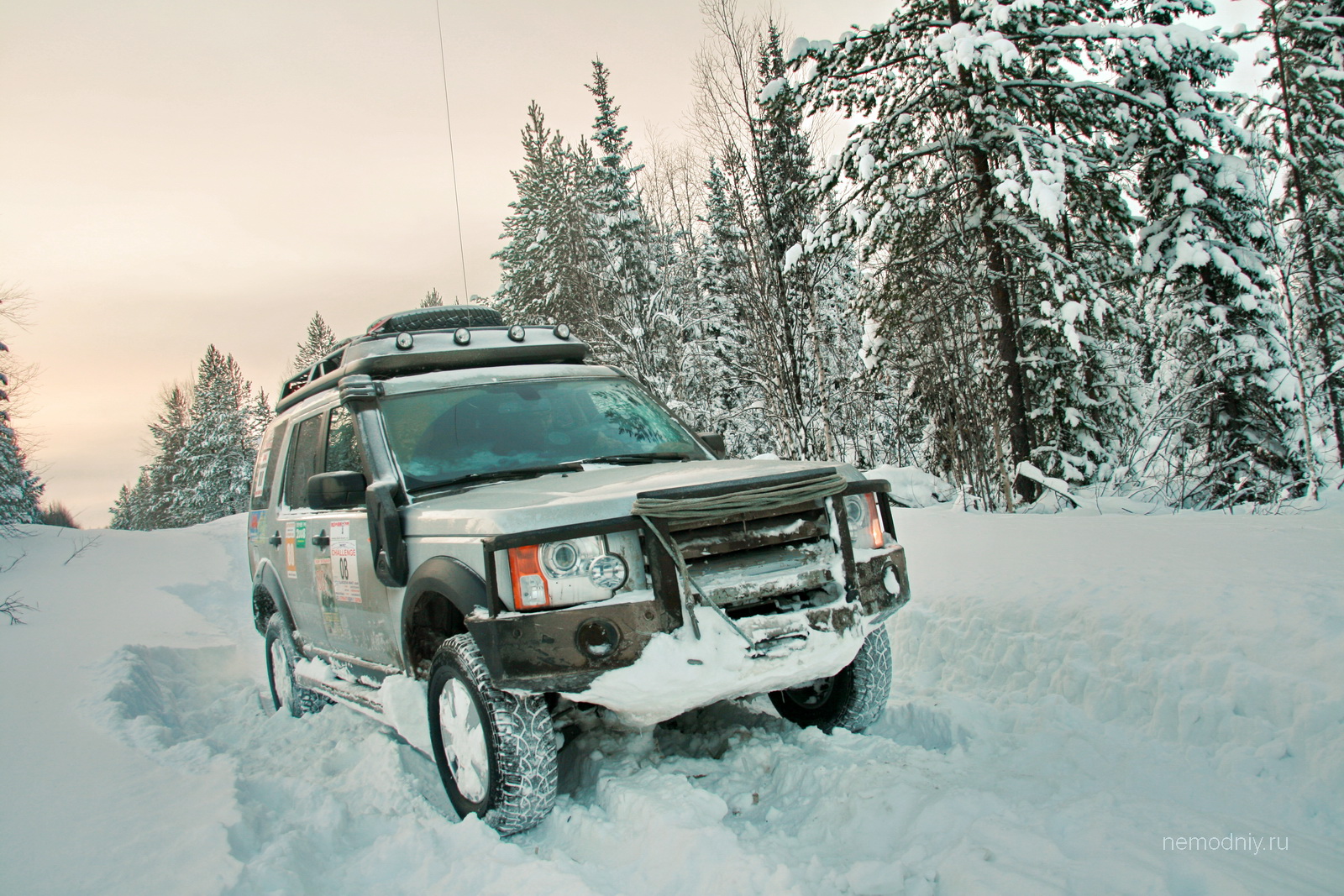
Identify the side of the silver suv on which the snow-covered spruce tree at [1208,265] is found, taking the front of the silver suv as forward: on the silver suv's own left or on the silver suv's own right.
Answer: on the silver suv's own left

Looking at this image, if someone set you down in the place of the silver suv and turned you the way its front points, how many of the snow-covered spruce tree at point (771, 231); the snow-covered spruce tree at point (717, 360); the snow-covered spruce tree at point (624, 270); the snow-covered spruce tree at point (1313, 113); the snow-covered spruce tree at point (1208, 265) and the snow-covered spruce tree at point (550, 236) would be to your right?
0

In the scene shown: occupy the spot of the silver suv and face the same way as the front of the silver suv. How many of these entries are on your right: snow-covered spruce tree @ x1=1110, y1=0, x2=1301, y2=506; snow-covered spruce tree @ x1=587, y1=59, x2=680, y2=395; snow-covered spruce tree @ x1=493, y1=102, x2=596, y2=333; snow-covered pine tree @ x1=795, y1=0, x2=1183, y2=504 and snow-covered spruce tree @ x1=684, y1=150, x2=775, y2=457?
0

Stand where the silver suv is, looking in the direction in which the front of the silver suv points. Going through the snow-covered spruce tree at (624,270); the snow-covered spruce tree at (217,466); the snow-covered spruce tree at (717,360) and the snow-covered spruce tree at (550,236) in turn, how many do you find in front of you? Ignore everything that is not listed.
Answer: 0

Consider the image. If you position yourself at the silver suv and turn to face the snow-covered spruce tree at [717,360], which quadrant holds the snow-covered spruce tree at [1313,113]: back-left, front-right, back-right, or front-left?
front-right

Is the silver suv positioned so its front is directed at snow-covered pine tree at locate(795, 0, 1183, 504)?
no

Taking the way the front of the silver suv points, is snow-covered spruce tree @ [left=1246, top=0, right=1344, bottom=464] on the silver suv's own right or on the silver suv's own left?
on the silver suv's own left

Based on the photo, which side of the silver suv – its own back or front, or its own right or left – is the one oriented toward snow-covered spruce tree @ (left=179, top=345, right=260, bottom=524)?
back

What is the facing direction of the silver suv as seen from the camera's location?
facing the viewer and to the right of the viewer

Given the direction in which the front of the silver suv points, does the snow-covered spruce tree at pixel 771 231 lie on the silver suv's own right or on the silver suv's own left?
on the silver suv's own left

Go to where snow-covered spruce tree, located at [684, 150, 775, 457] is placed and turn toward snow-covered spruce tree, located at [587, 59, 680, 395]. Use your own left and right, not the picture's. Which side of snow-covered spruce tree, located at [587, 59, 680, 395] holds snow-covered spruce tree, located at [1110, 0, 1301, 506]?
left

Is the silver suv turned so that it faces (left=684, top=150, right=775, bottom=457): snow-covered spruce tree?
no

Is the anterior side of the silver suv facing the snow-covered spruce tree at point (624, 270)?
no

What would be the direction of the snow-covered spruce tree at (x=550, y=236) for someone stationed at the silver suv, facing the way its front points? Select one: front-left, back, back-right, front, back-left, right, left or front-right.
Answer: back-left
